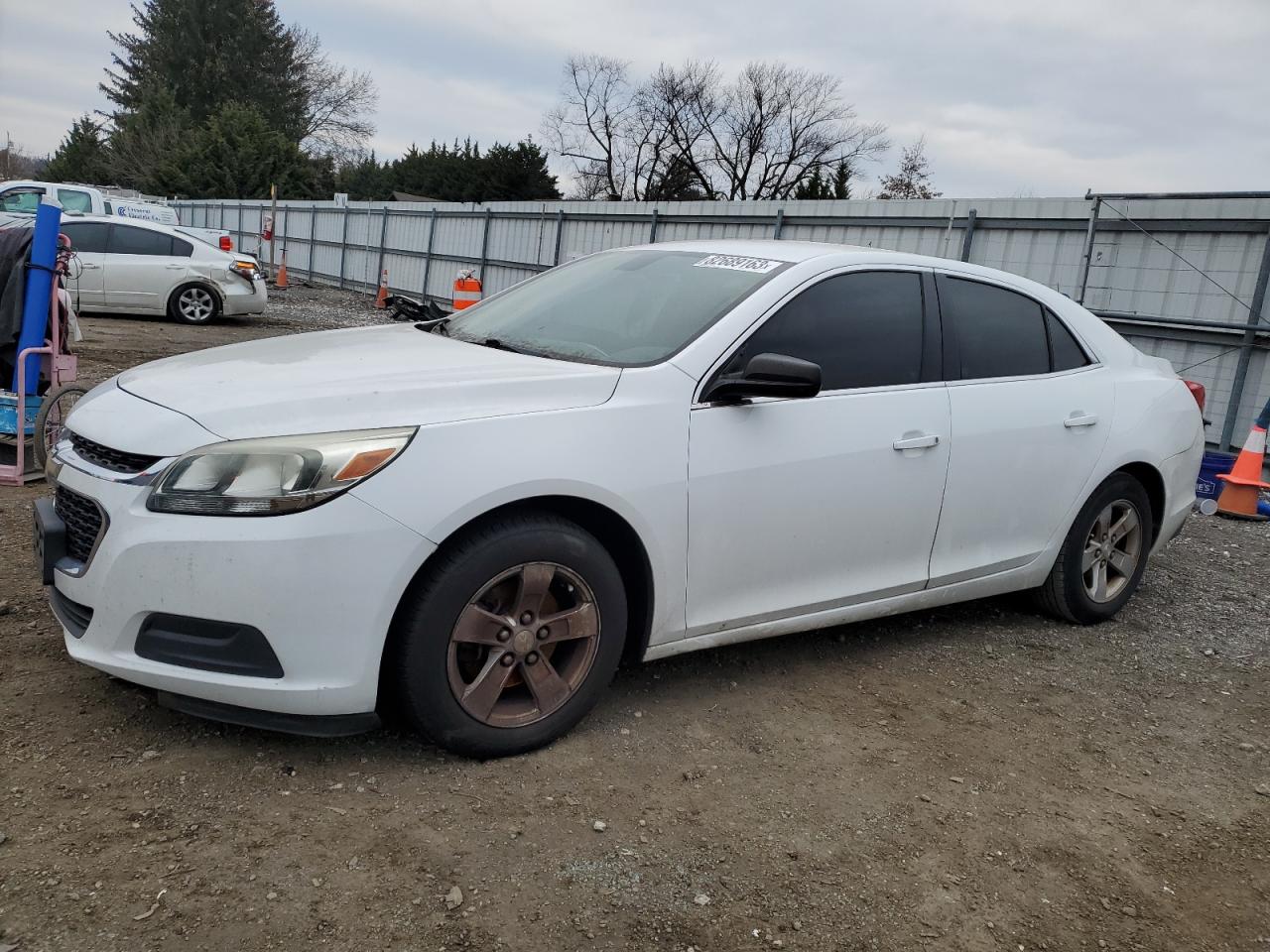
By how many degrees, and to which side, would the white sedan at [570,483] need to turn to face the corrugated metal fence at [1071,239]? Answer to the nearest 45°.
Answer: approximately 180°

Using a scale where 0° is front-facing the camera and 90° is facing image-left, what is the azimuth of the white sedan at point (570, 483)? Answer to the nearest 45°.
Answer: approximately 45°

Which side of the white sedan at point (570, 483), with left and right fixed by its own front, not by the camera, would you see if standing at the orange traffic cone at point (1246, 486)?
back

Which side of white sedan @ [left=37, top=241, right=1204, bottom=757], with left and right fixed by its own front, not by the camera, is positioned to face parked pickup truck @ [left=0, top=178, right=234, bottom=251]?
right
